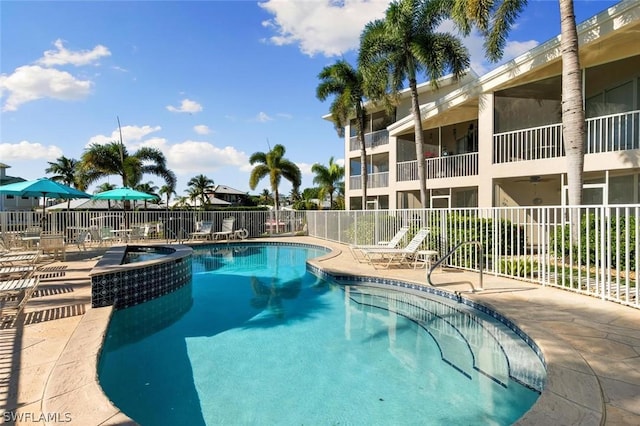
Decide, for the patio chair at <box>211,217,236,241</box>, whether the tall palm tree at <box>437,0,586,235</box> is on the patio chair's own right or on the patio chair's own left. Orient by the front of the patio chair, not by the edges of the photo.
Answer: on the patio chair's own left

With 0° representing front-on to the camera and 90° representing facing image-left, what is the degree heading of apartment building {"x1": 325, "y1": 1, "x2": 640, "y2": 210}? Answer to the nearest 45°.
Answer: approximately 45°

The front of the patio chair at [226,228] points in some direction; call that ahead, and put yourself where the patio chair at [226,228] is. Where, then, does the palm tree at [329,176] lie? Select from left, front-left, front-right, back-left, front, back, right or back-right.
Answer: back

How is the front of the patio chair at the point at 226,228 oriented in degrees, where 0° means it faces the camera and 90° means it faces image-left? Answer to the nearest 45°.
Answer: approximately 45°

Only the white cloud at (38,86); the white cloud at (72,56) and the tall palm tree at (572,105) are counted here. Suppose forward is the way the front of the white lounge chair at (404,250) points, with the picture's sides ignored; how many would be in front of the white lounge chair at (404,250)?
2

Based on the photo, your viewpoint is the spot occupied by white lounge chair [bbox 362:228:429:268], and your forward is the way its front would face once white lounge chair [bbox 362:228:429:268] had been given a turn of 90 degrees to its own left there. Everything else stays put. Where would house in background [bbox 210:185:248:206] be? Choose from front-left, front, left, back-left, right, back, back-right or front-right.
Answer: back-right

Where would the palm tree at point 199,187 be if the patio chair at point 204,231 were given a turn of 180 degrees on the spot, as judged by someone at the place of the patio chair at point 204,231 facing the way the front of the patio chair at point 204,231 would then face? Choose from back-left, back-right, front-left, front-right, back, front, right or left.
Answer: front-left

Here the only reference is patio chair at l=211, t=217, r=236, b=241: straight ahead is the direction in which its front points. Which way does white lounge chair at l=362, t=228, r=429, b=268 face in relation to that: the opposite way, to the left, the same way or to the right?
to the right

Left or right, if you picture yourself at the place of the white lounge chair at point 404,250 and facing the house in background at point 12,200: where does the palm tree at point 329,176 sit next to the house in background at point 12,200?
right

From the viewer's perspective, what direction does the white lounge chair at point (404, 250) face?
to the viewer's left

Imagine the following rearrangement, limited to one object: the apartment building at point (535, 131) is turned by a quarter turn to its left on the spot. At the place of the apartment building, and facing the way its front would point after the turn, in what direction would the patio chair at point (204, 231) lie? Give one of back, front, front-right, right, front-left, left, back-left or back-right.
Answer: back-right
